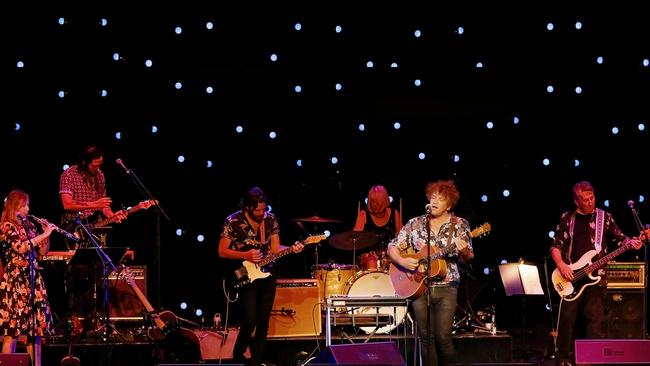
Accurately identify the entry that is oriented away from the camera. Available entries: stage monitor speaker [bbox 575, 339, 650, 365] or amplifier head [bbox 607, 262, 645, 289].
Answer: the stage monitor speaker

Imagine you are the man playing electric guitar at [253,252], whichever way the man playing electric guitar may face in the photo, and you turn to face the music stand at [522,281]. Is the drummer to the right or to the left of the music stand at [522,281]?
left

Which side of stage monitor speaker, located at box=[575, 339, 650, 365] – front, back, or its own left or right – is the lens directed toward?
back

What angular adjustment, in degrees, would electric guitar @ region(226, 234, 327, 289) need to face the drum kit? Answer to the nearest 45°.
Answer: approximately 135° to its left

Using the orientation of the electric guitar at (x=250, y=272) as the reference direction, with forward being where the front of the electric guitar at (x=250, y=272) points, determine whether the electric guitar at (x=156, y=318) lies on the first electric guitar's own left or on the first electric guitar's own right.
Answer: on the first electric guitar's own right

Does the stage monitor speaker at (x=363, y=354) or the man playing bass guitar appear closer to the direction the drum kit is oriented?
the stage monitor speaker

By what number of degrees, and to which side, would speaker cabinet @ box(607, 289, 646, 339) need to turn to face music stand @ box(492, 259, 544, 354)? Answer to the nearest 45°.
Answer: approximately 90° to its right

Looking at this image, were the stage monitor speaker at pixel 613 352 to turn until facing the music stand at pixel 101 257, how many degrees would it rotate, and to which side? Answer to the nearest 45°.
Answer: approximately 90° to its left

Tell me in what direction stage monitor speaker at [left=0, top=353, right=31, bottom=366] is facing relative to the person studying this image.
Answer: facing away from the viewer

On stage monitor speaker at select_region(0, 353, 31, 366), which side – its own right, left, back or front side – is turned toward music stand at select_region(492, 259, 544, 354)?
right

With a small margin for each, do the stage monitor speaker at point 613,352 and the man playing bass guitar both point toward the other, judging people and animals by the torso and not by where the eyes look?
yes

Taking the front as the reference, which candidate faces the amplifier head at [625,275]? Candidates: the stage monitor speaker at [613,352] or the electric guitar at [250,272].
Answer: the stage monitor speaker

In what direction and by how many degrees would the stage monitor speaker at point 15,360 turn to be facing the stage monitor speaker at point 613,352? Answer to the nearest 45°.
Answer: approximately 90° to its right

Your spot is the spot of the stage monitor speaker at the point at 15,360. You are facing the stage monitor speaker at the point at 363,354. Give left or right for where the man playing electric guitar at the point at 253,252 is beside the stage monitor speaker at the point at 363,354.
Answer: left
